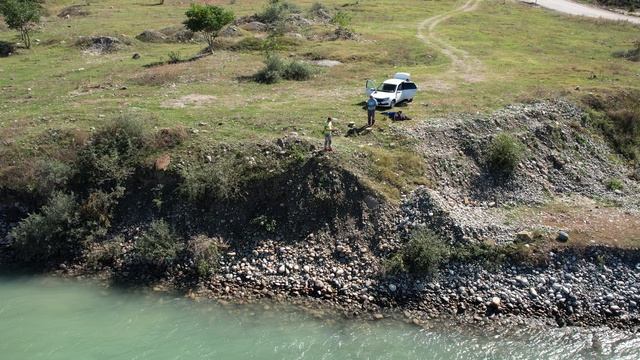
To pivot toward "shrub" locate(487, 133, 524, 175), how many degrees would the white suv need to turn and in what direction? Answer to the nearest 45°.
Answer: approximately 90° to its left

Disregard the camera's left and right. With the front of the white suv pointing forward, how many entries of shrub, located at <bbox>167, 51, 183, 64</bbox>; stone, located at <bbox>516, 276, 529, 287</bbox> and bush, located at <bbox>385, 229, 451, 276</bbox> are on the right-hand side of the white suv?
1

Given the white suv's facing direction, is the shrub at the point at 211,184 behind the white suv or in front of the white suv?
in front

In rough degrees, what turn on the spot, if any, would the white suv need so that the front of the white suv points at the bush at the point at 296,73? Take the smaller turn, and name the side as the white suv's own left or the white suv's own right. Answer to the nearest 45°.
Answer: approximately 90° to the white suv's own right

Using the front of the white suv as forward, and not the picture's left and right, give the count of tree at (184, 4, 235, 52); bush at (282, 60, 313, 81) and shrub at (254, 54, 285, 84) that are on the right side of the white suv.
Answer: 3

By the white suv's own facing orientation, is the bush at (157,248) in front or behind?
in front

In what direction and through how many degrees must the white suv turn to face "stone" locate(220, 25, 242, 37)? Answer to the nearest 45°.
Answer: approximately 90° to its right

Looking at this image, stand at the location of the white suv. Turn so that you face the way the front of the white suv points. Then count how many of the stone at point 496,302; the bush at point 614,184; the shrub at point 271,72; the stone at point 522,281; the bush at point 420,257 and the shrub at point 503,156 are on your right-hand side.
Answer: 1

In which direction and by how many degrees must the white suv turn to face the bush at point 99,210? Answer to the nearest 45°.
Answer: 0° — it already faces it

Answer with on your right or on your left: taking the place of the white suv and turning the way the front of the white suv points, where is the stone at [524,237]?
on your left

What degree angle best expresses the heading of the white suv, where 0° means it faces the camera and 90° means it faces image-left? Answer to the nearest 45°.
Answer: approximately 45°

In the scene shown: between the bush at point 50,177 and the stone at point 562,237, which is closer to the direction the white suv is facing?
the bush

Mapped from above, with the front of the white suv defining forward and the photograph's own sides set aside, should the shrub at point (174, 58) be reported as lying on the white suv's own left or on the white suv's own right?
on the white suv's own right

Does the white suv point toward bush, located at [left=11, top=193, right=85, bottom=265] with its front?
yes

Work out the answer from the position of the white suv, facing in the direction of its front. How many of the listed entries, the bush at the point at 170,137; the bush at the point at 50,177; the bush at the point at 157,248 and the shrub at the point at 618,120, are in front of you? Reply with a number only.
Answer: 3
